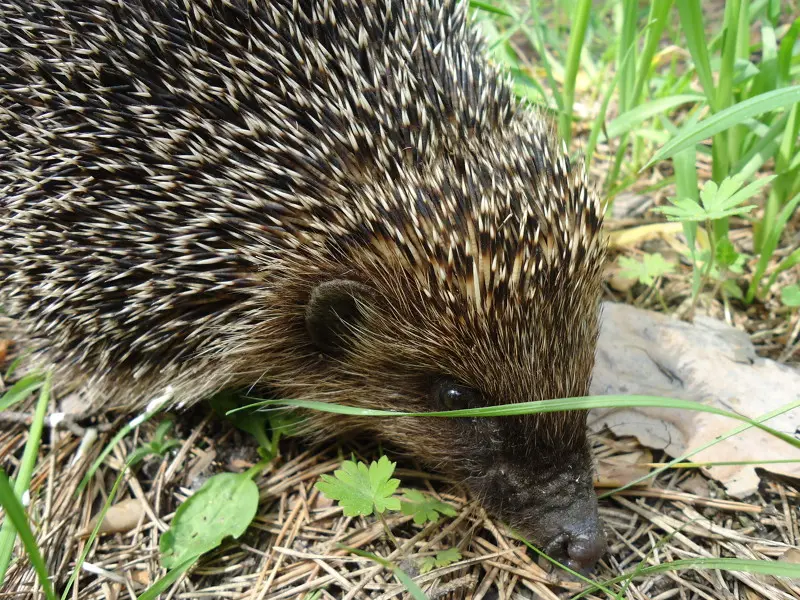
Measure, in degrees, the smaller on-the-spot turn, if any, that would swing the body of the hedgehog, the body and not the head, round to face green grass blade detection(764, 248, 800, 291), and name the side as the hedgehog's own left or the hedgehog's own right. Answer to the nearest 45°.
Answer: approximately 45° to the hedgehog's own left

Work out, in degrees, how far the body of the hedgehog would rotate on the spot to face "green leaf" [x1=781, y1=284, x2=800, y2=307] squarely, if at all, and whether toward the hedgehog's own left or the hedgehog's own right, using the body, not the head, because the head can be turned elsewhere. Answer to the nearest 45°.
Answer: approximately 45° to the hedgehog's own left

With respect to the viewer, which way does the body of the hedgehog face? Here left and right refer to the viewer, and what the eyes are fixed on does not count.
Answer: facing the viewer and to the right of the viewer

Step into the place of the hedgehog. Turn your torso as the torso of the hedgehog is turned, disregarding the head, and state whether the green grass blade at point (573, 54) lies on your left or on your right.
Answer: on your left

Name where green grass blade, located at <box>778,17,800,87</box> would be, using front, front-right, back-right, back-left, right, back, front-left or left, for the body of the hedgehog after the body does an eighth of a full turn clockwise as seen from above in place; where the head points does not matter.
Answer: left

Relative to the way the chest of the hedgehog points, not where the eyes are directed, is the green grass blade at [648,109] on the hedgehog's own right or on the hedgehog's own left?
on the hedgehog's own left

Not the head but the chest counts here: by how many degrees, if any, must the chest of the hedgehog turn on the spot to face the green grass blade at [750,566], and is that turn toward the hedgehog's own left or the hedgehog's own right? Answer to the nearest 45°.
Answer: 0° — it already faces it

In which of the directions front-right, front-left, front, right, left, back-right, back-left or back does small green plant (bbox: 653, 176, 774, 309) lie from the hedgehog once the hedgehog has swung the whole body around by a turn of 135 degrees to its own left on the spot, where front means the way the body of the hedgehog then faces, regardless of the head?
right
